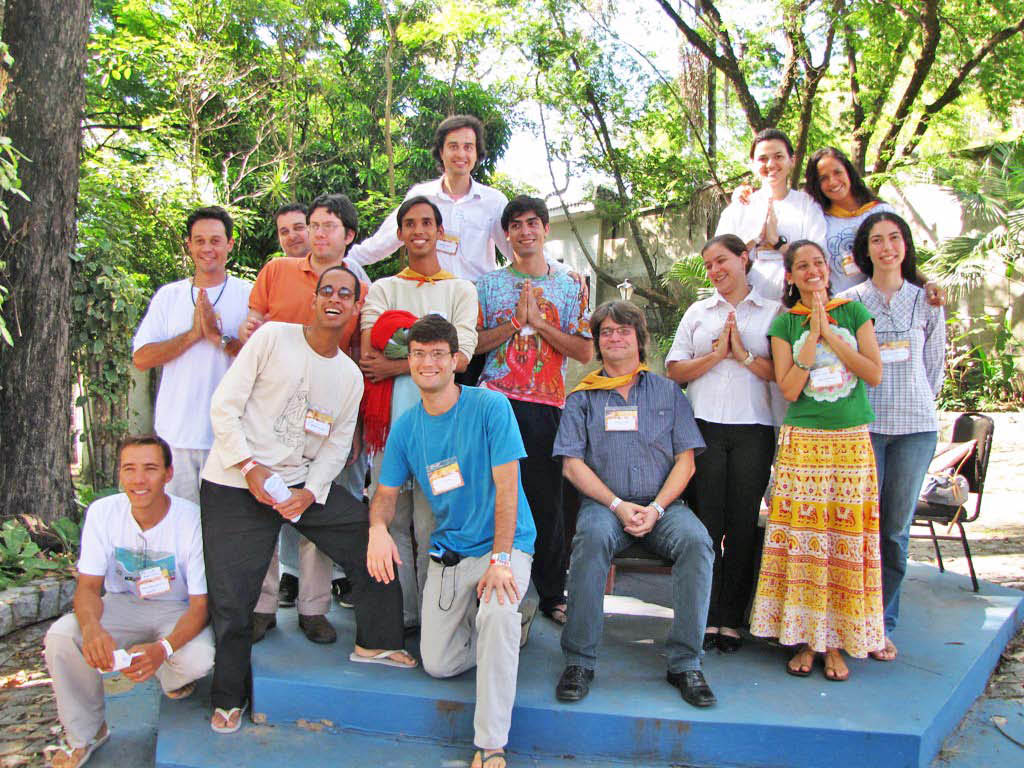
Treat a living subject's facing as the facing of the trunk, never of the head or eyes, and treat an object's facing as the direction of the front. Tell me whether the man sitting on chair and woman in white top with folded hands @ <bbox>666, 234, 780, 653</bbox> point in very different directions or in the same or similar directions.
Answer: same or similar directions

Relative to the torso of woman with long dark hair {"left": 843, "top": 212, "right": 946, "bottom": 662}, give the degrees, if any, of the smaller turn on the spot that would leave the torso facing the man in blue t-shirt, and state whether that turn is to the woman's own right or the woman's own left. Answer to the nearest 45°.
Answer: approximately 45° to the woman's own right

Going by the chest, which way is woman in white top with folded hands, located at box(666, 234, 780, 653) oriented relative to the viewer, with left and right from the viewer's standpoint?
facing the viewer

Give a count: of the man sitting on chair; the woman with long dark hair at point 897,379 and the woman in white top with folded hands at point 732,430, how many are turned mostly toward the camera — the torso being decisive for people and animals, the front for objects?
3

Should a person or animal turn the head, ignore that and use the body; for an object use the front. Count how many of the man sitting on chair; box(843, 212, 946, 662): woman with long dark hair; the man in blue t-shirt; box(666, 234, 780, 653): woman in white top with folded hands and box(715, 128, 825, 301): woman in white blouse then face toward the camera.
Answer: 5

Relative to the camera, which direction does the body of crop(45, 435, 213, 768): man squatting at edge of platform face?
toward the camera

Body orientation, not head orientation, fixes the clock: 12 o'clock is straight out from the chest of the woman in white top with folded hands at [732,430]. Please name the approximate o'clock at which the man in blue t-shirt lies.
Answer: The man in blue t-shirt is roughly at 2 o'clock from the woman in white top with folded hands.

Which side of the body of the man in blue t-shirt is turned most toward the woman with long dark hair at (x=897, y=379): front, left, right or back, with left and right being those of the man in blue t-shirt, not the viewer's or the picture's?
left

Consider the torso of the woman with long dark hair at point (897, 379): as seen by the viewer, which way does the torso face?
toward the camera

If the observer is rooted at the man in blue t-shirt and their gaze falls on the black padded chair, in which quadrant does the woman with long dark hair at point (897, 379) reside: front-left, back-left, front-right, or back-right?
front-right

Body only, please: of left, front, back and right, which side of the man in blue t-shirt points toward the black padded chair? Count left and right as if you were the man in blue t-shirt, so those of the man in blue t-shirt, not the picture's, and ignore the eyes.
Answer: left

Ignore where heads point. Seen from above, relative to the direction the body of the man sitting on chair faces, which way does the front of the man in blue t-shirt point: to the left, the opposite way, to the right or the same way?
the same way

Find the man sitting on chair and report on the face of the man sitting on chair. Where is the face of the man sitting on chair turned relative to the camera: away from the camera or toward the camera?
toward the camera

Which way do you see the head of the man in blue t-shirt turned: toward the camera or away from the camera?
toward the camera

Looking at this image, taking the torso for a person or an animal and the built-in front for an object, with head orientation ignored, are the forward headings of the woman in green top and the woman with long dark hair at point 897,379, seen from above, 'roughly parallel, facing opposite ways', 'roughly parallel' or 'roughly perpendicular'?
roughly parallel

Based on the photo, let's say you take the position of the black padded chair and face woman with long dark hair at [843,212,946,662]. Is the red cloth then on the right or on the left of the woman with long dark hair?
right

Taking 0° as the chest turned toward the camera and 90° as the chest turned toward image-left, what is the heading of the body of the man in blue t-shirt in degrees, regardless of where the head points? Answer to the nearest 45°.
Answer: approximately 0°

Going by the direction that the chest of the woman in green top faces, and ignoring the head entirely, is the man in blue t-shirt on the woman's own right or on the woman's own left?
on the woman's own right

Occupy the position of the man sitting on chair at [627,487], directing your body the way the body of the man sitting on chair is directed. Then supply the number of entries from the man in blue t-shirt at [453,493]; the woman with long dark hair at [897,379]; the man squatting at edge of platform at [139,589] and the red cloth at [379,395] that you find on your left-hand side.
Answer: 1
